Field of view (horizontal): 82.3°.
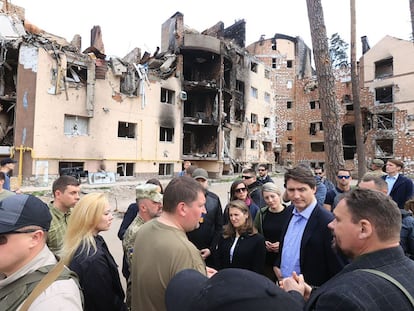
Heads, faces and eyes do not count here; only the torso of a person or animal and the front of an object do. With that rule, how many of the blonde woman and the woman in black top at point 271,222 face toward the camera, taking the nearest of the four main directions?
1

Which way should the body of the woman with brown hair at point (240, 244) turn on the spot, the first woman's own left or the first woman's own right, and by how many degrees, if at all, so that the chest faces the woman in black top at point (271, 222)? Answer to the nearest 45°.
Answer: approximately 180°

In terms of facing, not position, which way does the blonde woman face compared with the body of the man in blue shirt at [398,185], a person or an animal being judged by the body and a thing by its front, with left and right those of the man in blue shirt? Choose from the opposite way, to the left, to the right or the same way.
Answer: the opposite way

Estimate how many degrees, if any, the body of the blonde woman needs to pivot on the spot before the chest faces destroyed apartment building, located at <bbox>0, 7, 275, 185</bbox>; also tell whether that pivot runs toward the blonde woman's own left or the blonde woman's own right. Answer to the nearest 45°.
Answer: approximately 90° to the blonde woman's own left

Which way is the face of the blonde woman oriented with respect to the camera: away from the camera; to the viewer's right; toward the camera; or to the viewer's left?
to the viewer's right

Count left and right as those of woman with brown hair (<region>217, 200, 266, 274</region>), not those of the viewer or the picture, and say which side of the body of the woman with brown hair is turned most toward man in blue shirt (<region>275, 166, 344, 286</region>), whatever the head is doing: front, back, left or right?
left

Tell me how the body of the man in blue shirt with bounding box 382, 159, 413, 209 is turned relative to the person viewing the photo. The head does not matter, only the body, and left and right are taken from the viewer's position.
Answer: facing the viewer and to the left of the viewer

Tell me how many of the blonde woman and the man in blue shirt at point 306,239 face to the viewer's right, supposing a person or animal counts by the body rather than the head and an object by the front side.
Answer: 1

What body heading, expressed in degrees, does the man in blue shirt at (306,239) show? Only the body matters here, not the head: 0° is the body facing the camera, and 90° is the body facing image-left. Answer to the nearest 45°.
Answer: approximately 45°

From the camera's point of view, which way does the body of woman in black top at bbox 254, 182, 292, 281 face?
toward the camera

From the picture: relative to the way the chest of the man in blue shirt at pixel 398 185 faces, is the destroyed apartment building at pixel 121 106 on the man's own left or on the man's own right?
on the man's own right
